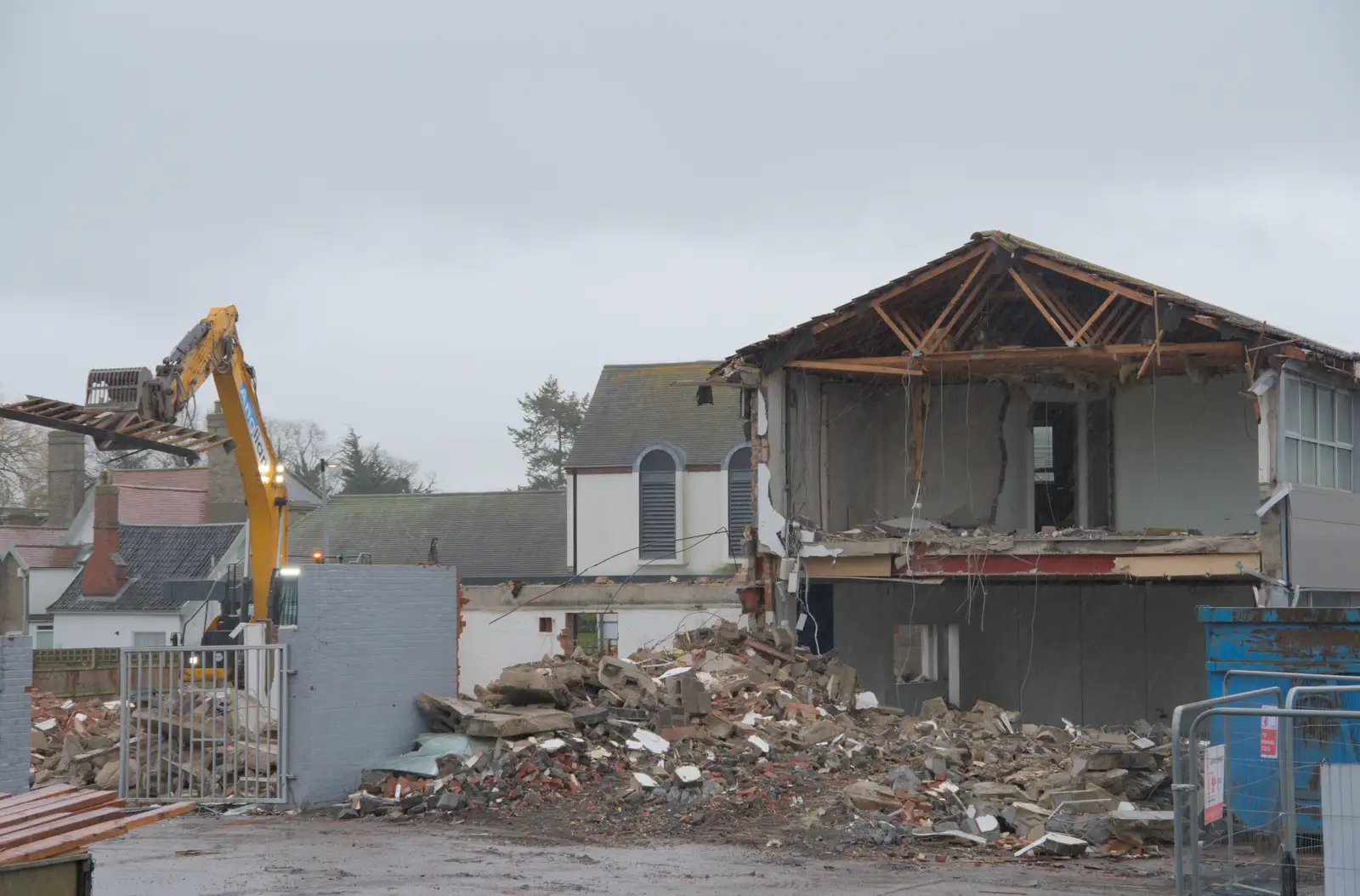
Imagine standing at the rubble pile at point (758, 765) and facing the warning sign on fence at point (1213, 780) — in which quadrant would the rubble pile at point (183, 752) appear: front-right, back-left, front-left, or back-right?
back-right

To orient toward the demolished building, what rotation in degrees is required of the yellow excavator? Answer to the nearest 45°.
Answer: approximately 135° to its left

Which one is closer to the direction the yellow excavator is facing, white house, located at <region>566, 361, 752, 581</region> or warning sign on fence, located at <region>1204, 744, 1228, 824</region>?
the warning sign on fence

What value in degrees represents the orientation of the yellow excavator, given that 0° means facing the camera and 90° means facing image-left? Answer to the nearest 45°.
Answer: approximately 45°

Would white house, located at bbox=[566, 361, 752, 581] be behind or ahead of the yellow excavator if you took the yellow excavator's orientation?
behind

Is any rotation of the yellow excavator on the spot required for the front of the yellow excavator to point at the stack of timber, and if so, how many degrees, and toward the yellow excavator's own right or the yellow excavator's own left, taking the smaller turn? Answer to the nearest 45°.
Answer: approximately 45° to the yellow excavator's own left
